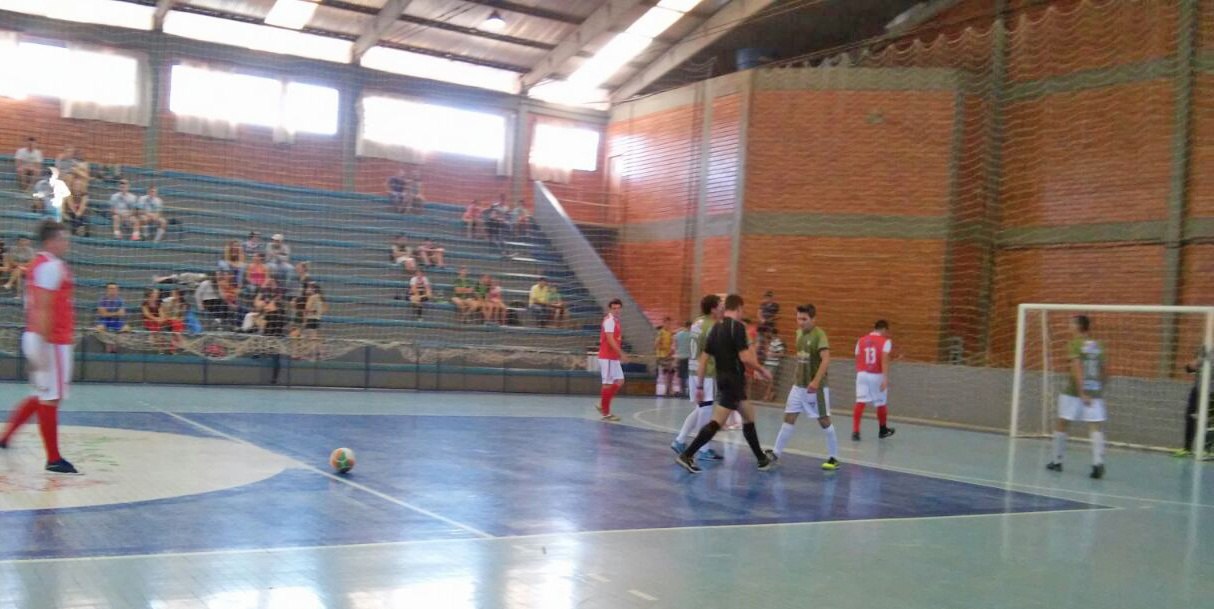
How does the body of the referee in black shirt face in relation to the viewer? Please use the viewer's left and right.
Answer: facing away from the viewer and to the right of the viewer

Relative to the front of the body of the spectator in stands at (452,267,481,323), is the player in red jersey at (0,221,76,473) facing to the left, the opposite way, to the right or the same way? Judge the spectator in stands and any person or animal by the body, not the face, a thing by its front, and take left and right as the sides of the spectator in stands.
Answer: to the left

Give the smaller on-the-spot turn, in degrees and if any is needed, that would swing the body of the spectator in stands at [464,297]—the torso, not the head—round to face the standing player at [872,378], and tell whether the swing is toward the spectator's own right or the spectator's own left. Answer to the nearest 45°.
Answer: approximately 45° to the spectator's own left

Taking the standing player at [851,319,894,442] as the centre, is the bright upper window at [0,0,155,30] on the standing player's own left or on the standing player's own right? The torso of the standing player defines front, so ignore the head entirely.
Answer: on the standing player's own left

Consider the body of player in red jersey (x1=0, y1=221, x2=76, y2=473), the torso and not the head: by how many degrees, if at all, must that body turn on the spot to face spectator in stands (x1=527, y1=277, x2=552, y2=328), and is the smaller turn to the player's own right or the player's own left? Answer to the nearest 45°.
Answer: approximately 45° to the player's own left

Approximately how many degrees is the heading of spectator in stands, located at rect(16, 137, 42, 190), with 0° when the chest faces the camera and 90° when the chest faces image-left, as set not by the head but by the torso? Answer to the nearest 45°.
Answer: approximately 0°

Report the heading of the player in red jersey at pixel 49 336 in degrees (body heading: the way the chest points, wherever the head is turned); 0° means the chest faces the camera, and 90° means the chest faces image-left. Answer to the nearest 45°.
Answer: approximately 270°

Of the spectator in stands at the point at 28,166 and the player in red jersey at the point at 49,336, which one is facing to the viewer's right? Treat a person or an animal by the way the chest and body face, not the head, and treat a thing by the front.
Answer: the player in red jersey

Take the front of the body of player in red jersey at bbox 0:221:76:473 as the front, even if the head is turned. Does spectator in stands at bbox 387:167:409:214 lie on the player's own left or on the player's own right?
on the player's own left
